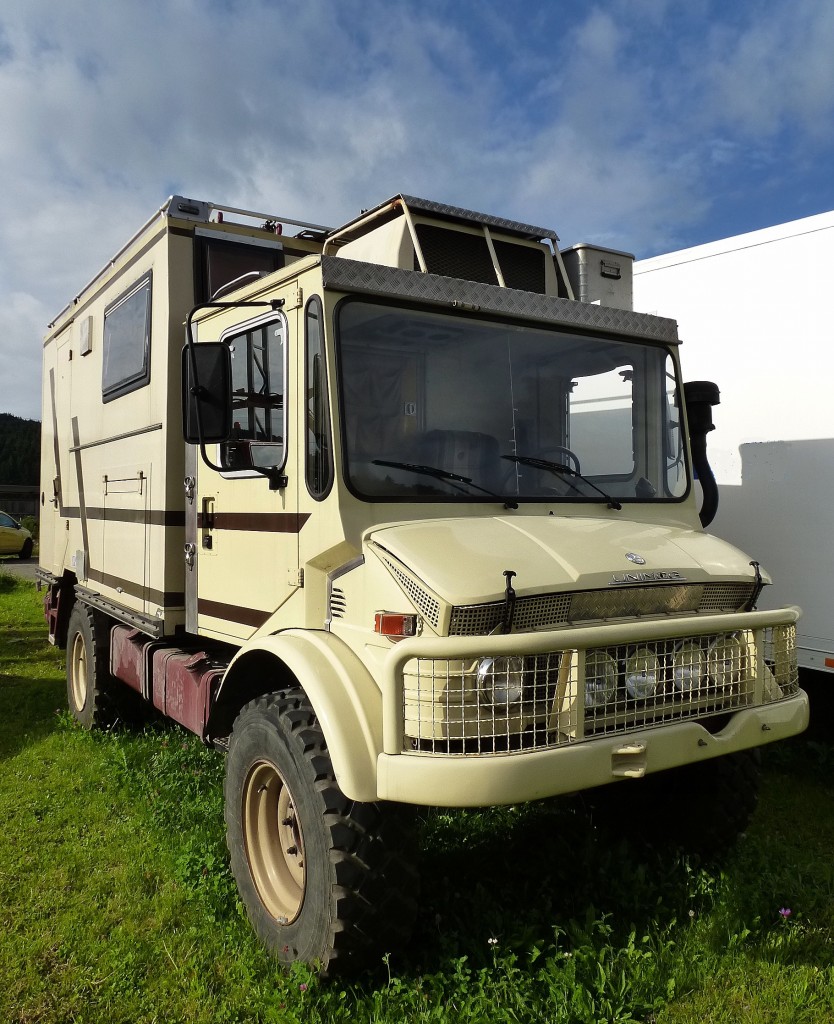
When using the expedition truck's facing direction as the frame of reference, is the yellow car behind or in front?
behind

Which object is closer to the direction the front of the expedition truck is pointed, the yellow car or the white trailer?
the white trailer

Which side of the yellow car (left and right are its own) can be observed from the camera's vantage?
right

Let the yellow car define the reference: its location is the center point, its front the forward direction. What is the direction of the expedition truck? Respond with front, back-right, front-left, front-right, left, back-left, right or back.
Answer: right

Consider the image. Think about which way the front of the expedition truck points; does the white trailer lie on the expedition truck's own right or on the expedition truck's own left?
on the expedition truck's own left

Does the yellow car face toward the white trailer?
no

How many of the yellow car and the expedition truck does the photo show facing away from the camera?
0

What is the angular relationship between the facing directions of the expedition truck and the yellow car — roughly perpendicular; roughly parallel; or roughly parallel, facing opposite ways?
roughly perpendicular

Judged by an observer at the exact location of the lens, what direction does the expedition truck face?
facing the viewer and to the right of the viewer
